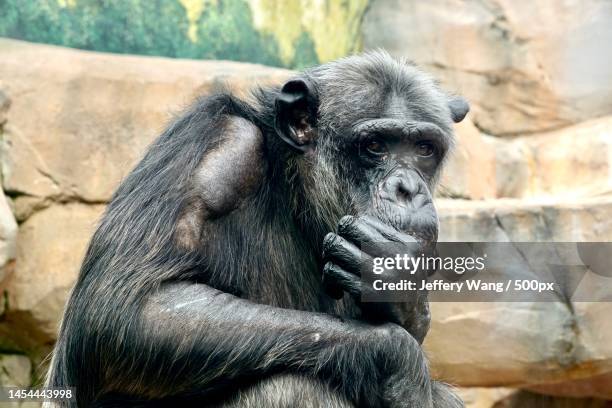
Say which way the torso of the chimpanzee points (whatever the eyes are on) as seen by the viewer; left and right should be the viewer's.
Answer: facing the viewer and to the right of the viewer

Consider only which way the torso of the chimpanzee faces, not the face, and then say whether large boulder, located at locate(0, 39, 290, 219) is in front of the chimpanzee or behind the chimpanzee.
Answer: behind

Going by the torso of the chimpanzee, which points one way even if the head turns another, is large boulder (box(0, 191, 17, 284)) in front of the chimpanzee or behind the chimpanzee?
behind
